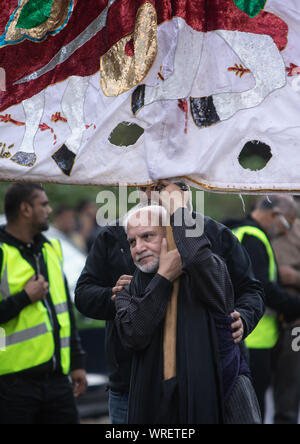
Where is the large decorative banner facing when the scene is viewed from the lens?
facing the viewer

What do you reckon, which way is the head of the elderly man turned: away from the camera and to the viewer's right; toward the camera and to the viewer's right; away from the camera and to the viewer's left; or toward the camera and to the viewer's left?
toward the camera and to the viewer's left

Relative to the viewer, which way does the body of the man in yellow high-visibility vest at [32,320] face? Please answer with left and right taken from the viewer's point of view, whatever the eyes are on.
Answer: facing the viewer and to the right of the viewer

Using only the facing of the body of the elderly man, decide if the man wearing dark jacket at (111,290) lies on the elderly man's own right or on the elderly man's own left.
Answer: on the elderly man's own right

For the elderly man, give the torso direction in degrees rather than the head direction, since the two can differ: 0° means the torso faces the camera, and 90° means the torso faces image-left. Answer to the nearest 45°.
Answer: approximately 45°

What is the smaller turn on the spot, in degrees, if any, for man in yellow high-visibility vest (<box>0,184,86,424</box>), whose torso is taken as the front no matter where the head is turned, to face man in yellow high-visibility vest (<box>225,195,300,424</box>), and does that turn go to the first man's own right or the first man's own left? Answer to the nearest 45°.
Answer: approximately 90° to the first man's own left
